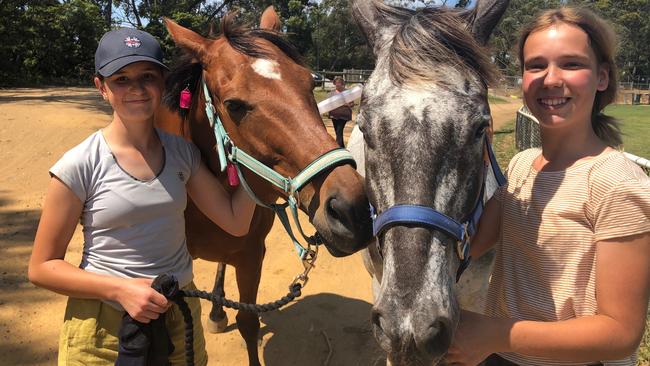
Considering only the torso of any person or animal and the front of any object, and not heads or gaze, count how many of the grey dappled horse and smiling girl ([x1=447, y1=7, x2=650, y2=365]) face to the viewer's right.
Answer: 0

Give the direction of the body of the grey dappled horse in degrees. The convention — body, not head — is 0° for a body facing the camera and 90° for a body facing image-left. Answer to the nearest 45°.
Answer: approximately 0°

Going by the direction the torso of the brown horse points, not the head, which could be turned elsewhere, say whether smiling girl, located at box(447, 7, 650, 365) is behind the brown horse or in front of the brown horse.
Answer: in front

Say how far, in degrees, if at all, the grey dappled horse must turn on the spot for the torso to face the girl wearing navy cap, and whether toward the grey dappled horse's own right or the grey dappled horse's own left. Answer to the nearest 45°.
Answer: approximately 90° to the grey dappled horse's own right

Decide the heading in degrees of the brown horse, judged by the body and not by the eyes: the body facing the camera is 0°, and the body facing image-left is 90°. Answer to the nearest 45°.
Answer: approximately 315°

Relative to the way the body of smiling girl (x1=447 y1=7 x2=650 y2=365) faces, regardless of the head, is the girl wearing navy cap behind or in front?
in front

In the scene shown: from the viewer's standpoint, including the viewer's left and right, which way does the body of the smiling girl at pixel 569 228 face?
facing the viewer and to the left of the viewer

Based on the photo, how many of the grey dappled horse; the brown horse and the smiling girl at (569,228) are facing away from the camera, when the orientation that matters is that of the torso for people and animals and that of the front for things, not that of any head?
0

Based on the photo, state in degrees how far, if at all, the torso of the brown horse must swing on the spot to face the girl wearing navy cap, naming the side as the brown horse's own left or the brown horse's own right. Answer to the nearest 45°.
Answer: approximately 90° to the brown horse's own right
